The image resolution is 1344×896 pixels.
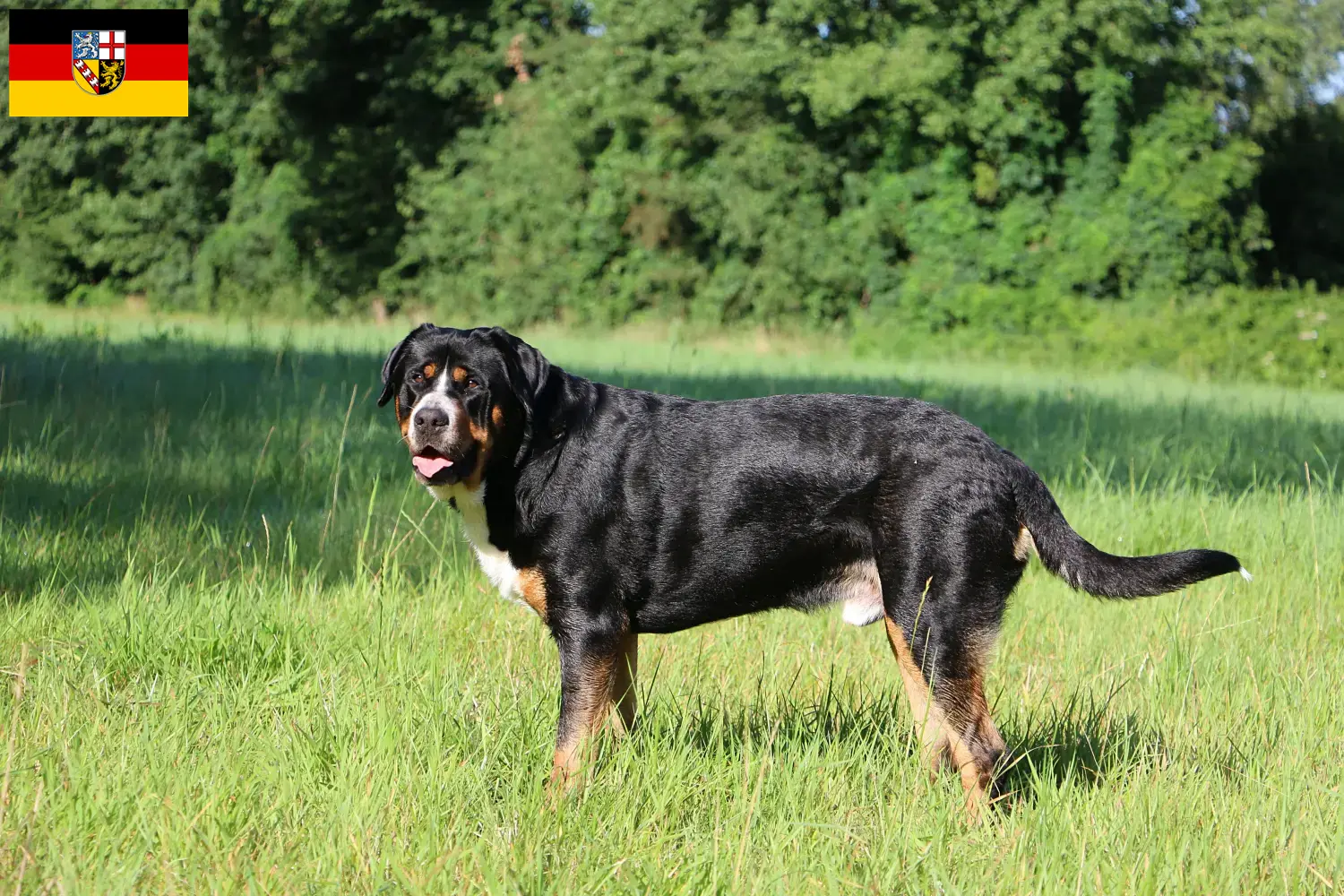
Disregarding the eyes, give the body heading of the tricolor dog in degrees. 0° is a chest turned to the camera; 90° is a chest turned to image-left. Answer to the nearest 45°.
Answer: approximately 90°
